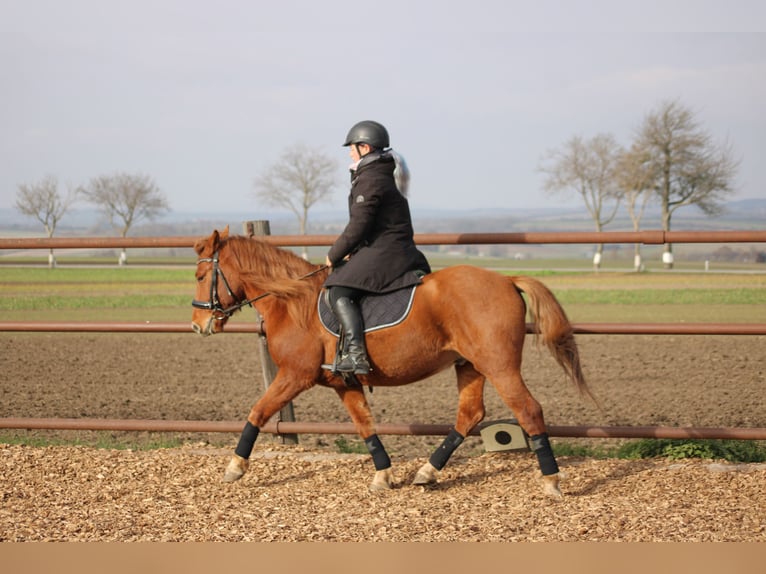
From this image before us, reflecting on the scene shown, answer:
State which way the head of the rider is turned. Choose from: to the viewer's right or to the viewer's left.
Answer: to the viewer's left

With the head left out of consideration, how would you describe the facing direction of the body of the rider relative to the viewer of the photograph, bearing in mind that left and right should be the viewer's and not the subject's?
facing to the left of the viewer

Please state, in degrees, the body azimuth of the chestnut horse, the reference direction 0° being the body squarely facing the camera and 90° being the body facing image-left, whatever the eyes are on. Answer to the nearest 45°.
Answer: approximately 90°
